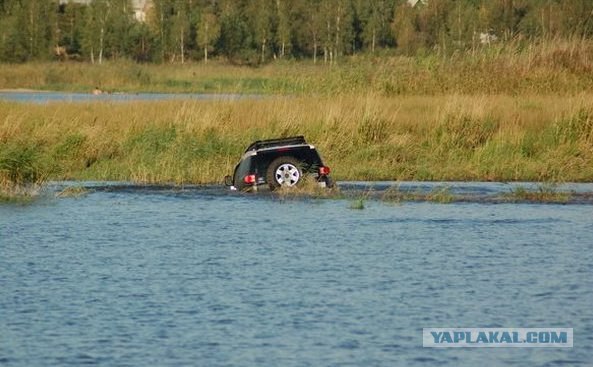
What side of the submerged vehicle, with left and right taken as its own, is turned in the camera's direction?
back
